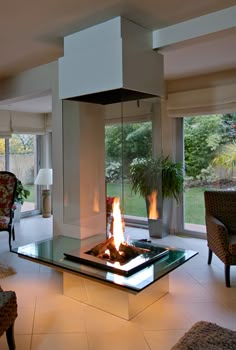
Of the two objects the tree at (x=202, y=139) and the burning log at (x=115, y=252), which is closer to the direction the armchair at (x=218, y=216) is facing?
the burning log

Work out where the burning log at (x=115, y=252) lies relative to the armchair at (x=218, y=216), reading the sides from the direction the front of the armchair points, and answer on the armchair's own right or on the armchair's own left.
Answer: on the armchair's own right

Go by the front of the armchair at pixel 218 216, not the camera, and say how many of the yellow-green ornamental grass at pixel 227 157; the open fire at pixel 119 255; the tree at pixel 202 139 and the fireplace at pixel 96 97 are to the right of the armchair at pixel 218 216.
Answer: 2

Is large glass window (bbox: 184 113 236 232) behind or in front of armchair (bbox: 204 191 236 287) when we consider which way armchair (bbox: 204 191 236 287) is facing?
behind

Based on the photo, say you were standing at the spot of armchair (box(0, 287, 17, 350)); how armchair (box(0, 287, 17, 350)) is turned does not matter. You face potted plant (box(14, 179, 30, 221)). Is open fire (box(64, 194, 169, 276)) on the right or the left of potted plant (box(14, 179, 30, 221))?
right

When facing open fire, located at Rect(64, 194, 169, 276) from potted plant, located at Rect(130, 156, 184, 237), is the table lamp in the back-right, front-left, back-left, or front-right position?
back-right
